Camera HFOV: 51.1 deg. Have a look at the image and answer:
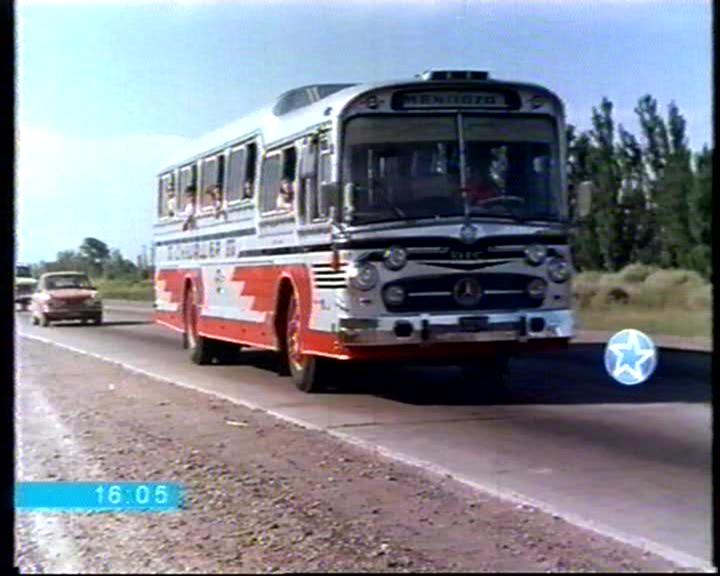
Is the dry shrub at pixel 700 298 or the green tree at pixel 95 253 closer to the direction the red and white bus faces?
the dry shrub

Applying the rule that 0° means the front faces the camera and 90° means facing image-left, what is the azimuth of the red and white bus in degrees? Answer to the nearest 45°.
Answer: approximately 315°
